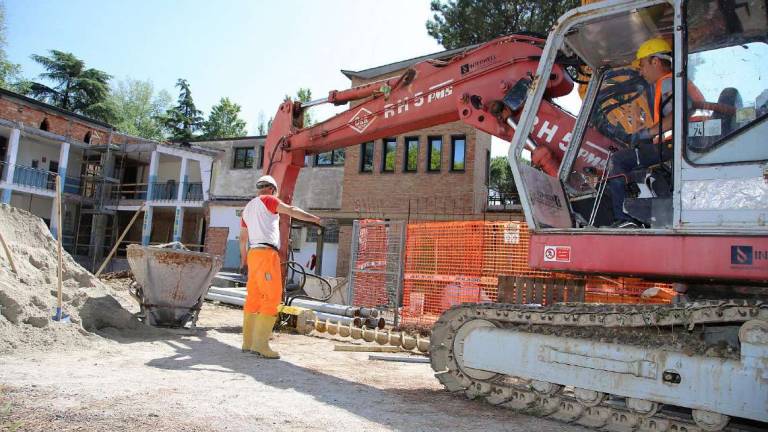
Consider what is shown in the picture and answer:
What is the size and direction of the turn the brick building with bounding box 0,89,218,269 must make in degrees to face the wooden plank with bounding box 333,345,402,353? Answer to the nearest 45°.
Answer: approximately 45° to its right

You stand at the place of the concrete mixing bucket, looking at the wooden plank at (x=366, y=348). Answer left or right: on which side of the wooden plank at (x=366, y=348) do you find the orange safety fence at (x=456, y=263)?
left

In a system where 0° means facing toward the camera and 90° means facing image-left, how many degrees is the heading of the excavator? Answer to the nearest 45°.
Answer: approximately 90°

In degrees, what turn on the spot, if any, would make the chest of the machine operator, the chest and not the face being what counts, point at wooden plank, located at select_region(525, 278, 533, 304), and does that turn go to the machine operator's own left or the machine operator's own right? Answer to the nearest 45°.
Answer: approximately 45° to the machine operator's own right

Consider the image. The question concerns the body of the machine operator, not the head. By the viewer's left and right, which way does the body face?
facing to the left of the viewer

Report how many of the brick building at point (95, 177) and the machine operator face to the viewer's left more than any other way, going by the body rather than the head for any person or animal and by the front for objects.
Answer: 1

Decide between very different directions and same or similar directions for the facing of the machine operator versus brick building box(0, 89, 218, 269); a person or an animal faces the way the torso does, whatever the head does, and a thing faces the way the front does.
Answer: very different directions

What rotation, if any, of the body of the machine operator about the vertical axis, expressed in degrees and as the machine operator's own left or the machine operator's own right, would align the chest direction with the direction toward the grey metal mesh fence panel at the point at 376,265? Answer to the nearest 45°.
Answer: approximately 45° to the machine operator's own right

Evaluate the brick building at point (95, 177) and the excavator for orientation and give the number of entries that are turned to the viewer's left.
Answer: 1

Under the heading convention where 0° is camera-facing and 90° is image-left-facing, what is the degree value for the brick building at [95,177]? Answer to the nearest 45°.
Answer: approximately 315°

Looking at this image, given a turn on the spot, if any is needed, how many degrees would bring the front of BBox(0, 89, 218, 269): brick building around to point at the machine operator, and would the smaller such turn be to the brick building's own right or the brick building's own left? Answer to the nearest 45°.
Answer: approximately 45° to the brick building's own right

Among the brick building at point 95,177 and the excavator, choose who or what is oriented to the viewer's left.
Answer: the excavator

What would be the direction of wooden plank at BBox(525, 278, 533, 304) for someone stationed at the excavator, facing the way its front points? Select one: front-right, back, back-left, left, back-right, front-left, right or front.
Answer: right

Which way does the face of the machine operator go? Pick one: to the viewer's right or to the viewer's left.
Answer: to the viewer's left

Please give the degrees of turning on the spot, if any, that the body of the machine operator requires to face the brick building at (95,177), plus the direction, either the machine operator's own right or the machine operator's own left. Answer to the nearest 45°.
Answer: approximately 45° to the machine operator's own right
